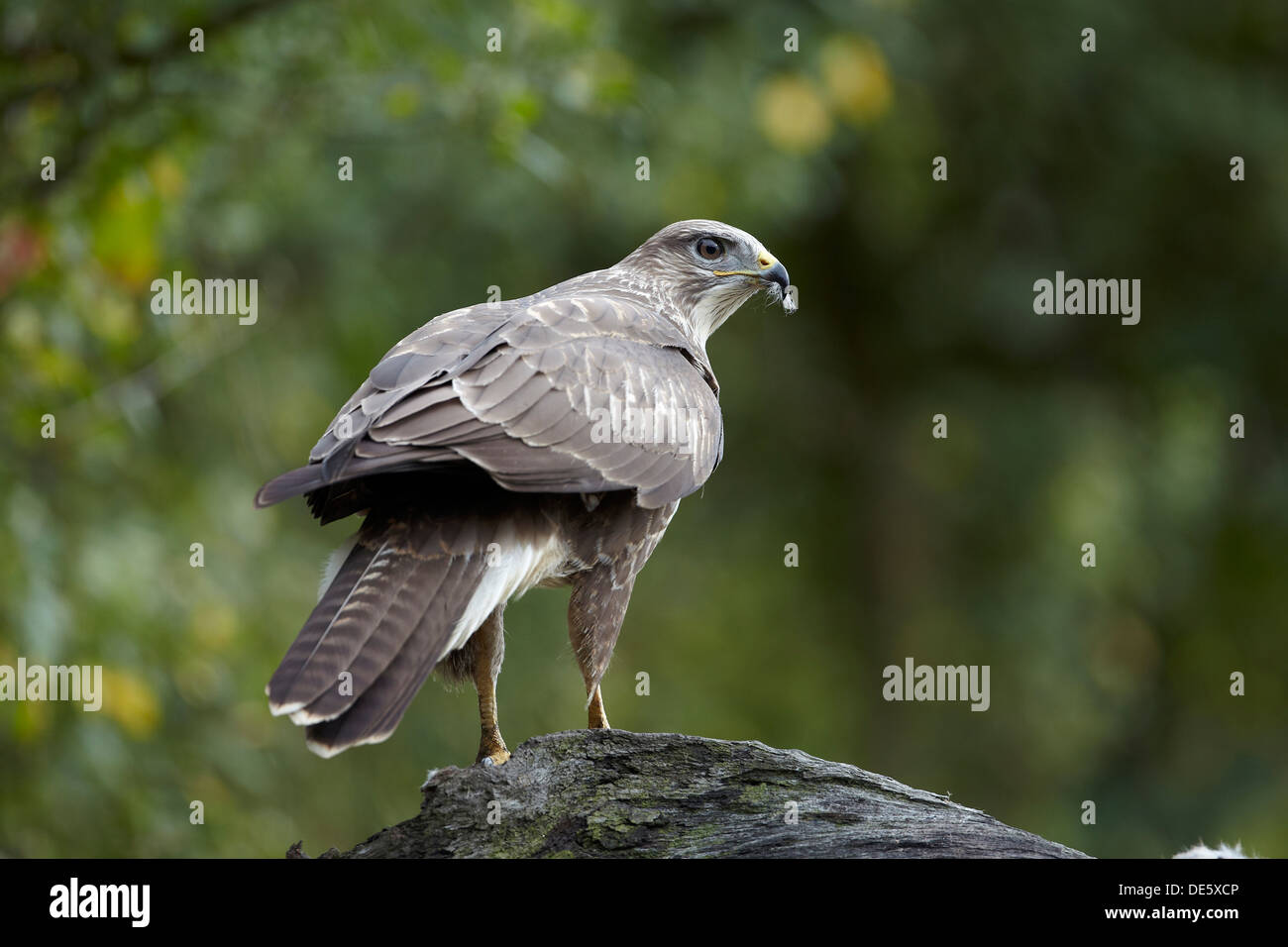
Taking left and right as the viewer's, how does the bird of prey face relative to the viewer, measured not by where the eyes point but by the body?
facing away from the viewer and to the right of the viewer
